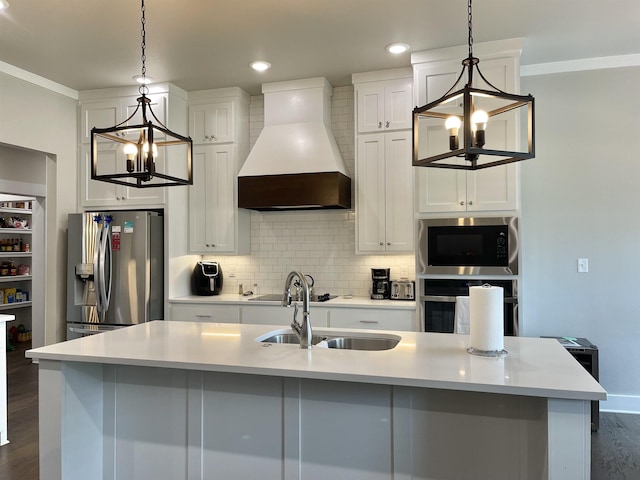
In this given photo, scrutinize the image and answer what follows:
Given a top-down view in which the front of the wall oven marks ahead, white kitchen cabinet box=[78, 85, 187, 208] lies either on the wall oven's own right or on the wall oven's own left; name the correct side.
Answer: on the wall oven's own right

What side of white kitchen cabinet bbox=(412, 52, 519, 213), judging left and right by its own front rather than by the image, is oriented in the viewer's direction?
front

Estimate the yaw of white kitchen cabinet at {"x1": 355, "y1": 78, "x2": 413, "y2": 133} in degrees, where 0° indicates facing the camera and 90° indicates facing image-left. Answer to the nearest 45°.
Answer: approximately 0°

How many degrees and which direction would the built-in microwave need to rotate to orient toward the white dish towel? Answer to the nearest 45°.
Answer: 0° — it already faces it

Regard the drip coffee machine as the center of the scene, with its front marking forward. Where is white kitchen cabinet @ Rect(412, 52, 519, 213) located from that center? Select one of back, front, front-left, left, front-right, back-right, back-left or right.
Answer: front-left

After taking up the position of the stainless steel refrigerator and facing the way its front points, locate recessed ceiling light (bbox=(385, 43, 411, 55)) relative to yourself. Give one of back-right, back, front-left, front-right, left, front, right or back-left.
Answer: front-left

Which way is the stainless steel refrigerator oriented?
toward the camera

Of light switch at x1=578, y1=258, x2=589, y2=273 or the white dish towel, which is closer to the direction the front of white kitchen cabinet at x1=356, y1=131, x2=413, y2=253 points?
the white dish towel

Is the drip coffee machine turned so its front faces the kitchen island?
yes

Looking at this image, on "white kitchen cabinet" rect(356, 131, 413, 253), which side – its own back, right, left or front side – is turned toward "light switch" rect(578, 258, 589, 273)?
left

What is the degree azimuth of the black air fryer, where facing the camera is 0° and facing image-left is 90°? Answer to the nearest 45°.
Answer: approximately 315°
